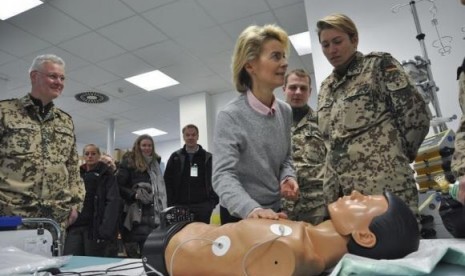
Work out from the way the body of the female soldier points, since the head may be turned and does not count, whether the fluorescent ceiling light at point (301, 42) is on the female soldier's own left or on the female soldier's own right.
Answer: on the female soldier's own right

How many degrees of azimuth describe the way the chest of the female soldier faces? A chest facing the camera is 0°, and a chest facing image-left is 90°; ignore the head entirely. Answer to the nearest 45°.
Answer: approximately 45°

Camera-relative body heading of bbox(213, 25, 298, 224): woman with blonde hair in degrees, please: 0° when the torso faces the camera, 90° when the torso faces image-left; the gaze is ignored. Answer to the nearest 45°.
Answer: approximately 315°

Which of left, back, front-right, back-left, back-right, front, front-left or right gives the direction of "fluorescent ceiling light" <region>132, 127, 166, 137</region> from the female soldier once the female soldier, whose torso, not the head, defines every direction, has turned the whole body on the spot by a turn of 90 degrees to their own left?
back

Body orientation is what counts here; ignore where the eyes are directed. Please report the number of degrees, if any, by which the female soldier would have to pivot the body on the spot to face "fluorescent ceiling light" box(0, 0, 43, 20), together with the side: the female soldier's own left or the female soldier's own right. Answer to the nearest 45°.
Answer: approximately 45° to the female soldier's own right

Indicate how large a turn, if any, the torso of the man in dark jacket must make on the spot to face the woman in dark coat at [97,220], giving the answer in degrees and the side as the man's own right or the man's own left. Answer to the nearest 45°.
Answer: approximately 90° to the man's own right

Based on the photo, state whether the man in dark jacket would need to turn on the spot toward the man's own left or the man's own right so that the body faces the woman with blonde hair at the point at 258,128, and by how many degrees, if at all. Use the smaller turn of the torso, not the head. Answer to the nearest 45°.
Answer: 0° — they already face them

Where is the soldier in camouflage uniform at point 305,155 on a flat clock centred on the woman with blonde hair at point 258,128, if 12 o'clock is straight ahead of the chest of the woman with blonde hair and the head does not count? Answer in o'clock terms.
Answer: The soldier in camouflage uniform is roughly at 8 o'clock from the woman with blonde hair.

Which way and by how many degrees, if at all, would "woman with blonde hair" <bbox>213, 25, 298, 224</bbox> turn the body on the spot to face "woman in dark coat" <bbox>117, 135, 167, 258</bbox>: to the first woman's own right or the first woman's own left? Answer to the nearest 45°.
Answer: approximately 180°

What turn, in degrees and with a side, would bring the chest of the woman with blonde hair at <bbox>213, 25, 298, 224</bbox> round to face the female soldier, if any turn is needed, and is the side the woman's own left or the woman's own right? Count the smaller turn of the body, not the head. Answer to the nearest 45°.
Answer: approximately 90° to the woman's own left
